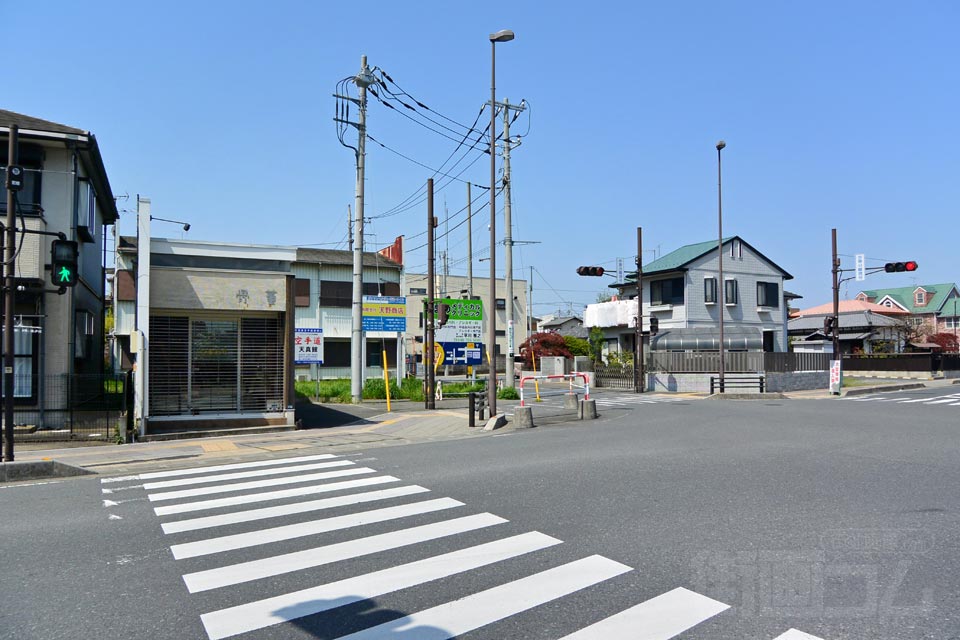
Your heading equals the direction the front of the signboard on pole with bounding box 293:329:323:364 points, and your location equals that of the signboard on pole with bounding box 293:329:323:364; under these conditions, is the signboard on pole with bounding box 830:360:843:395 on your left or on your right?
on your left

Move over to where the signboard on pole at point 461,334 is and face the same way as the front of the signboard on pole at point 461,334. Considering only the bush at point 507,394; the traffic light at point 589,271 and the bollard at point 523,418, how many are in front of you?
1

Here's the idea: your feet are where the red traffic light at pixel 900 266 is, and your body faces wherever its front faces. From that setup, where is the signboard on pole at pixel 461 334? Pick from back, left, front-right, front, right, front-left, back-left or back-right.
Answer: front-right

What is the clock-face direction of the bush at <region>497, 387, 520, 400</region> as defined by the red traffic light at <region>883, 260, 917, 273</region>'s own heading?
The bush is roughly at 2 o'clock from the red traffic light.

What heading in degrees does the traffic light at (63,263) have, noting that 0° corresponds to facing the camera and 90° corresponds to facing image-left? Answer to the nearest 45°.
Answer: approximately 0°

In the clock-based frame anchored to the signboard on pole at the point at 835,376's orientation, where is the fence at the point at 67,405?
The fence is roughly at 1 o'clock from the signboard on pole.

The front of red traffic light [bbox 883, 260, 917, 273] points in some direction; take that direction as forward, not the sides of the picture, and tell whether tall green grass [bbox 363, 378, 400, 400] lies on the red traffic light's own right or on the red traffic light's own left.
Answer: on the red traffic light's own right
